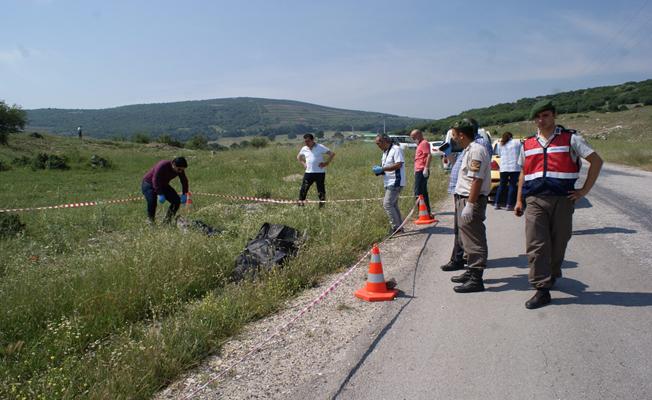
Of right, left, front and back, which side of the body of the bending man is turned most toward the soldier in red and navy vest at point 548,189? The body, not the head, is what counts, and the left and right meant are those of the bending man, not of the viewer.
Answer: front

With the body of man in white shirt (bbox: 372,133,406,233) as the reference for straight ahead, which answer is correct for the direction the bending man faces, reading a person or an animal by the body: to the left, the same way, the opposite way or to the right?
the opposite way

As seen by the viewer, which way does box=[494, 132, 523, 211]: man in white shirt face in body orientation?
away from the camera

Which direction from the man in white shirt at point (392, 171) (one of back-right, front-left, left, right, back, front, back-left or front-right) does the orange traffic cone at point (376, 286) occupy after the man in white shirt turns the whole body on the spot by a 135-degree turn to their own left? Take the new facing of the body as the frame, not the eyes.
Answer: front-right

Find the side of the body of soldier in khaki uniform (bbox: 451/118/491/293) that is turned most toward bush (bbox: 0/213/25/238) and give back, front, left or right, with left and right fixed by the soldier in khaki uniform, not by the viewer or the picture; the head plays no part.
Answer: front

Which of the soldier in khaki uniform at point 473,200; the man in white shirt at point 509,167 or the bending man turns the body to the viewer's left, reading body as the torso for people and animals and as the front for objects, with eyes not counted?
the soldier in khaki uniform

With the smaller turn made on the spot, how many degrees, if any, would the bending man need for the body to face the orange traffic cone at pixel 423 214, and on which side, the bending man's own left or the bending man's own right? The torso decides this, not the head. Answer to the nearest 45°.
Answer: approximately 45° to the bending man's own left

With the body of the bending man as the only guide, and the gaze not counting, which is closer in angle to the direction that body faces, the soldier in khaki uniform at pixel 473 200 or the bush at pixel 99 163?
the soldier in khaki uniform

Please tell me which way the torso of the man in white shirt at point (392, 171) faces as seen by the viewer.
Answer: to the viewer's left

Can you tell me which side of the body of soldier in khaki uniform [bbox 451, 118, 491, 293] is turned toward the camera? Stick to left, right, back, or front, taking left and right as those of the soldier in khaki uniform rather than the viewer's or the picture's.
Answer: left

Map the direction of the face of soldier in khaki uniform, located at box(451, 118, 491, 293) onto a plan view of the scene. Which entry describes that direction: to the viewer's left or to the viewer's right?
to the viewer's left

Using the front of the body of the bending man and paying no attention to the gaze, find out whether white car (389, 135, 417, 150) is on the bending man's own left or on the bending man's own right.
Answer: on the bending man's own left

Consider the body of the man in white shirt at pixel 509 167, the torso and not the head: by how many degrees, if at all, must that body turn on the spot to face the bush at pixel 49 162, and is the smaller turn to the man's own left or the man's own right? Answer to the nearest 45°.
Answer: approximately 90° to the man's own left

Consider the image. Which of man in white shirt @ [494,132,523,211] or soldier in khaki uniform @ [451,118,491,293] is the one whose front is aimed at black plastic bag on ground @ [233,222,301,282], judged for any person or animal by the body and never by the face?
the soldier in khaki uniform

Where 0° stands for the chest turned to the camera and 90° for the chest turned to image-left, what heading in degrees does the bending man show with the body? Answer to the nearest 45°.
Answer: approximately 315°

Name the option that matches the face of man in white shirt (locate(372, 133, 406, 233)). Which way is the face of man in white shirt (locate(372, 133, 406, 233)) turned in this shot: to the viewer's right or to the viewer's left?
to the viewer's left
